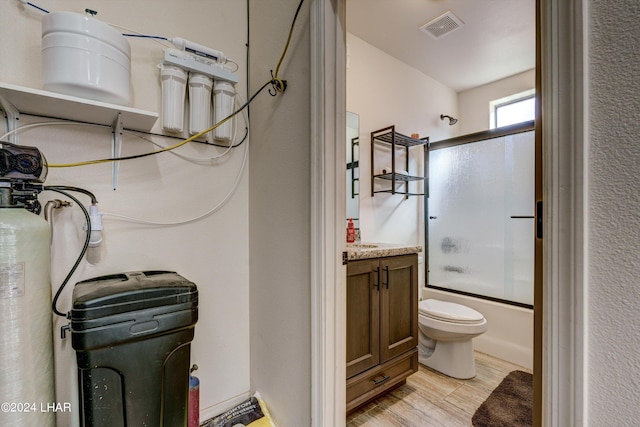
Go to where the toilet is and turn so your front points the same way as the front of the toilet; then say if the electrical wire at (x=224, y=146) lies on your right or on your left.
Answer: on your right

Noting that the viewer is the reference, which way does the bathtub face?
facing the viewer and to the left of the viewer

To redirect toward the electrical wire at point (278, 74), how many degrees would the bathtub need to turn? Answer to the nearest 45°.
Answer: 0° — it already faces it

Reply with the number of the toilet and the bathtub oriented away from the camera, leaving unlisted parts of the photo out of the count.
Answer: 0

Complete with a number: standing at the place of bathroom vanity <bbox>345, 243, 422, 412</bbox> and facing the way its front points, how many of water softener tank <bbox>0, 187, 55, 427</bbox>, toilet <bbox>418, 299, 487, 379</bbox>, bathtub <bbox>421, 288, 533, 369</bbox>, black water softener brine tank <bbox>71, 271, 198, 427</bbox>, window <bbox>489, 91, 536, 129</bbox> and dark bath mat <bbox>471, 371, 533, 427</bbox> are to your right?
2

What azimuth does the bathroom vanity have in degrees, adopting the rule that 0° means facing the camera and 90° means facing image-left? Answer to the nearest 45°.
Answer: approximately 315°

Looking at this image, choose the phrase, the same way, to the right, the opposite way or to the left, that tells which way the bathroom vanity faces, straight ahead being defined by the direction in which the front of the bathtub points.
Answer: to the left

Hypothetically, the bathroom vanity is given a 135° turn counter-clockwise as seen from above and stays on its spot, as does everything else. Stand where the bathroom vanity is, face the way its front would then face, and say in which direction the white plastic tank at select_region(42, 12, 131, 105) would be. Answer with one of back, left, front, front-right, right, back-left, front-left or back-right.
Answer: back-left
